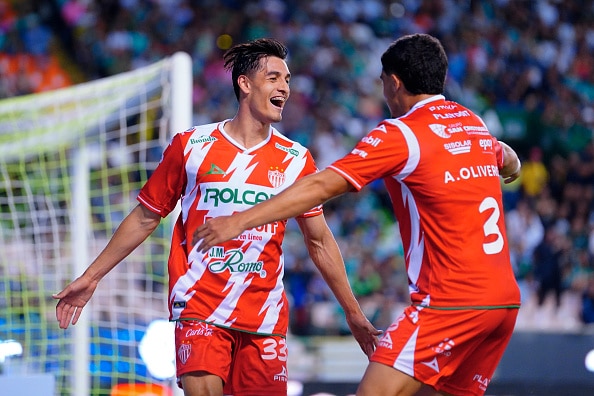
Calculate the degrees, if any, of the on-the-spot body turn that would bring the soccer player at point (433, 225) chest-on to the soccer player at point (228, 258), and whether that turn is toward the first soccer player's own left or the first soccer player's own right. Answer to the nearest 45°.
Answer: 0° — they already face them

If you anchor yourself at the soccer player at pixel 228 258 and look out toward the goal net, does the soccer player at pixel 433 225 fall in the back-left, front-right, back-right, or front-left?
back-right

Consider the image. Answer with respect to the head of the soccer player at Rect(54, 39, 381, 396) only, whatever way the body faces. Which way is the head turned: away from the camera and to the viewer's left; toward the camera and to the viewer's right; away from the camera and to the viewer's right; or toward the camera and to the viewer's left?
toward the camera and to the viewer's right

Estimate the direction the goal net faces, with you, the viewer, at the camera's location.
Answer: facing to the right of the viewer

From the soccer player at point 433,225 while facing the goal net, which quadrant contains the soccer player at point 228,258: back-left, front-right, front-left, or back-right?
front-left

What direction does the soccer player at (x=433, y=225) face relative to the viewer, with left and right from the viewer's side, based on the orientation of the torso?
facing away from the viewer and to the left of the viewer

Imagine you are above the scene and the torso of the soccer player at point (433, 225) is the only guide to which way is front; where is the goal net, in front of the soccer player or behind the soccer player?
in front

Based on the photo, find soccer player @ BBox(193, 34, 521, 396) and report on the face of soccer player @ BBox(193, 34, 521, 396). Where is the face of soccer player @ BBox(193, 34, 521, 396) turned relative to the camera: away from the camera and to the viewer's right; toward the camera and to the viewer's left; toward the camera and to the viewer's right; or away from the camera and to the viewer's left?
away from the camera and to the viewer's left
